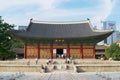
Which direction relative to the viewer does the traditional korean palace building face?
toward the camera
